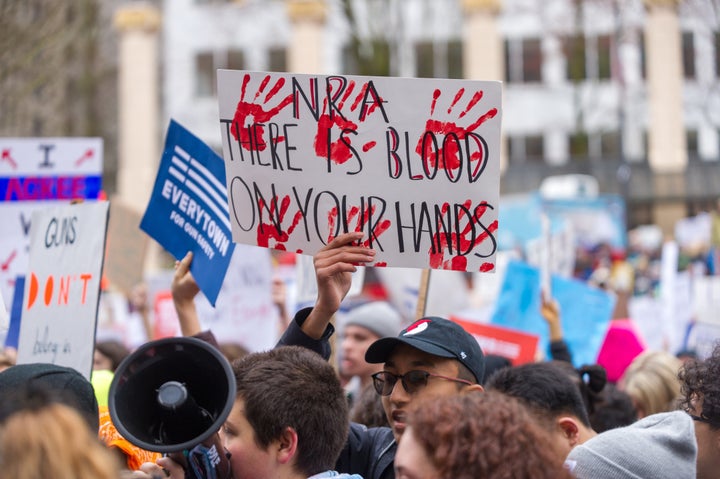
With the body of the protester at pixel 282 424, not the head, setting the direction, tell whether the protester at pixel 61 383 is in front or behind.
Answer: in front

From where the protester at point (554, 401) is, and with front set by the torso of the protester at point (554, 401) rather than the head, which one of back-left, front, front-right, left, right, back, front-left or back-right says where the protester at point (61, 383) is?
front-left

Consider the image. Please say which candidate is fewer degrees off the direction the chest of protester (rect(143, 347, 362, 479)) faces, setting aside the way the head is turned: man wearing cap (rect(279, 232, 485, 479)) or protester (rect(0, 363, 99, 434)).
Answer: the protester

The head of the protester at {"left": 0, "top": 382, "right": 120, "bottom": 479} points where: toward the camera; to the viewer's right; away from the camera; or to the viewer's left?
away from the camera

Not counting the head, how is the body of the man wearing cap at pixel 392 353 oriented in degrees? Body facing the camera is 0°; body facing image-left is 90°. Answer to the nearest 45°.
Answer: approximately 45°

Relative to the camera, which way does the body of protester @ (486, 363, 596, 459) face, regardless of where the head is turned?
to the viewer's left

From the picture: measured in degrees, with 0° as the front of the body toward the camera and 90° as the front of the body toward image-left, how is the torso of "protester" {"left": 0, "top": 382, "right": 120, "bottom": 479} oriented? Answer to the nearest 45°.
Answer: approximately 180°

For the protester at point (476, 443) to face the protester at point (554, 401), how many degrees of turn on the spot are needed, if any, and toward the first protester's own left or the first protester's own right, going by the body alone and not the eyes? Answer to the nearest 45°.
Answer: approximately 90° to the first protester's own right
